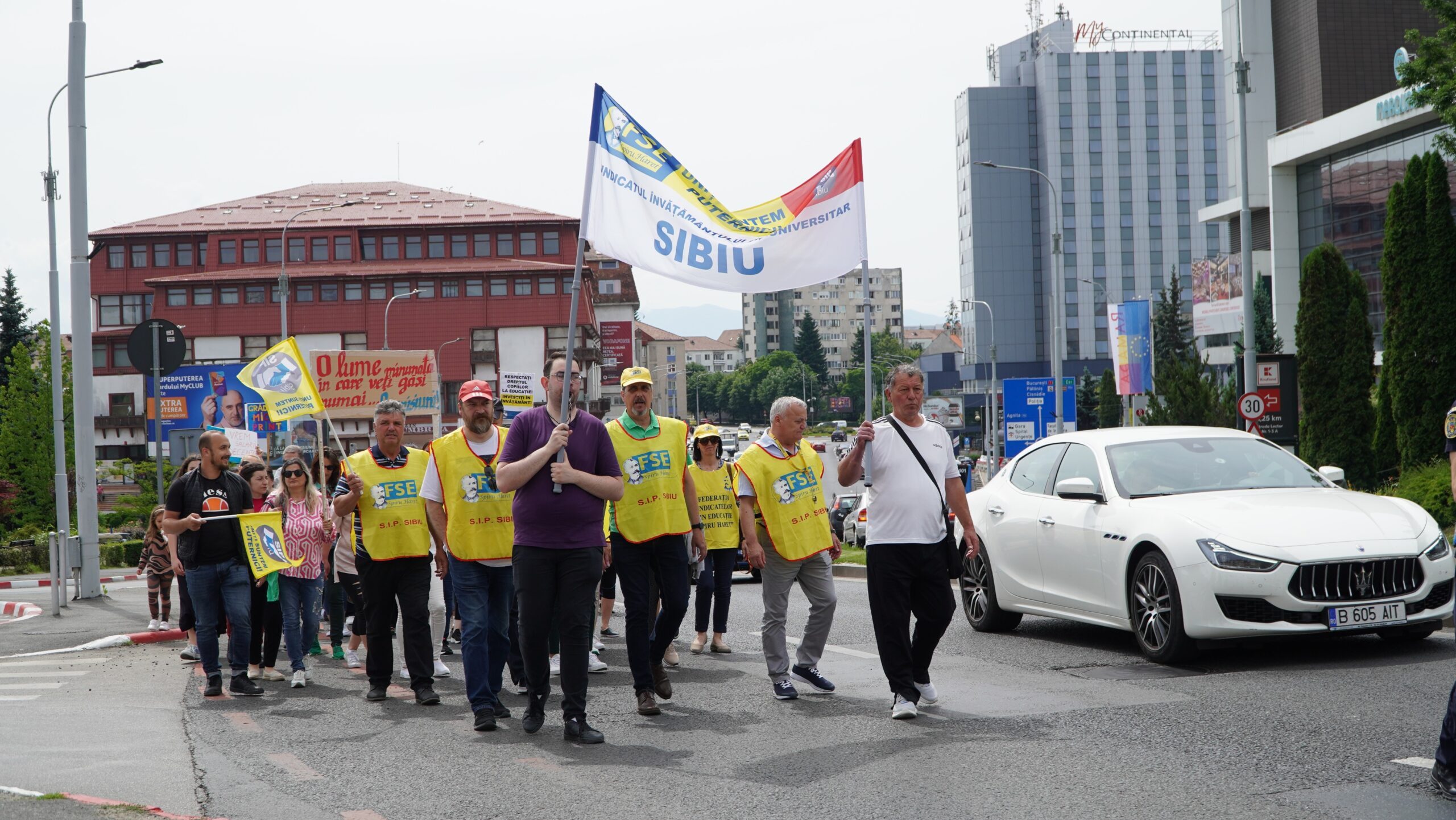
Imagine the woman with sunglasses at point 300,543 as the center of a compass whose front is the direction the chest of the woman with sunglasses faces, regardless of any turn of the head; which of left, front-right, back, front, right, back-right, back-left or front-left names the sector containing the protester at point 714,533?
left

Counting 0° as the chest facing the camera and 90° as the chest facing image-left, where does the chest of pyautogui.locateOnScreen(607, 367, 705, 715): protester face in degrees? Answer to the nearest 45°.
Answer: approximately 0°

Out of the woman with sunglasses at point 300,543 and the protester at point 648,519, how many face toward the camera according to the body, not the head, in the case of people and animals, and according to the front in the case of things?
2

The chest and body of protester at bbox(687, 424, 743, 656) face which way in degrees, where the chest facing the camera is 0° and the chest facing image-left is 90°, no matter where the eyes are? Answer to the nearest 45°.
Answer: approximately 0°

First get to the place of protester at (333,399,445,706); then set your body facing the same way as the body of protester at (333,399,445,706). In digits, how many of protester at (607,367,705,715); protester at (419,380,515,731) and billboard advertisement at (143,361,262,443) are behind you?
1

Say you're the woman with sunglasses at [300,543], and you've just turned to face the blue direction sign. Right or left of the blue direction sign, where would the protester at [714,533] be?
right

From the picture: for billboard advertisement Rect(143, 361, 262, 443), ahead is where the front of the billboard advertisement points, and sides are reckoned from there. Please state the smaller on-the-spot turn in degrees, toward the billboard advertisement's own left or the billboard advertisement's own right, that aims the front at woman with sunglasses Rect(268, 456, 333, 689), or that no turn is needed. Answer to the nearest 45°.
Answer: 0° — it already faces them

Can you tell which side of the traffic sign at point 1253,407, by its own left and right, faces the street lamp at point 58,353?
right
